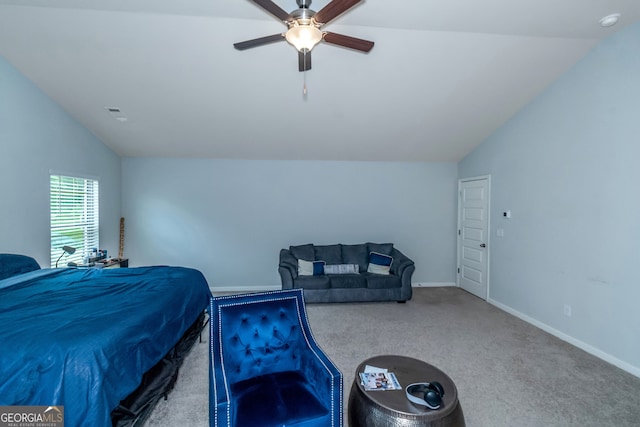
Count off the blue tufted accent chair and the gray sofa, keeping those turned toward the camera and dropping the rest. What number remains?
2

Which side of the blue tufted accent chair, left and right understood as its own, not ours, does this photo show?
front

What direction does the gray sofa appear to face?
toward the camera

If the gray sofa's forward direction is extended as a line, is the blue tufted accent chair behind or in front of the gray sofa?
in front

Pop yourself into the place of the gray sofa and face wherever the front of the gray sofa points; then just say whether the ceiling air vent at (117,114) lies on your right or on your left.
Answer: on your right

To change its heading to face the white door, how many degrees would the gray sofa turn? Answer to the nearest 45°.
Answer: approximately 90° to its left

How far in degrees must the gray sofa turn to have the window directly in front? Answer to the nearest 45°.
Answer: approximately 90° to its right

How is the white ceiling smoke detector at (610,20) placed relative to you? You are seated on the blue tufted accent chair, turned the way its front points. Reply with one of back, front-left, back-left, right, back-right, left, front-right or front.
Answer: left

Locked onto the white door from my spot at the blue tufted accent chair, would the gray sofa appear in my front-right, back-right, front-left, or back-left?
front-left

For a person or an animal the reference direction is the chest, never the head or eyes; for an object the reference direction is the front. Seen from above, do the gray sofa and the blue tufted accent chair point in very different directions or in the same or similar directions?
same or similar directions
